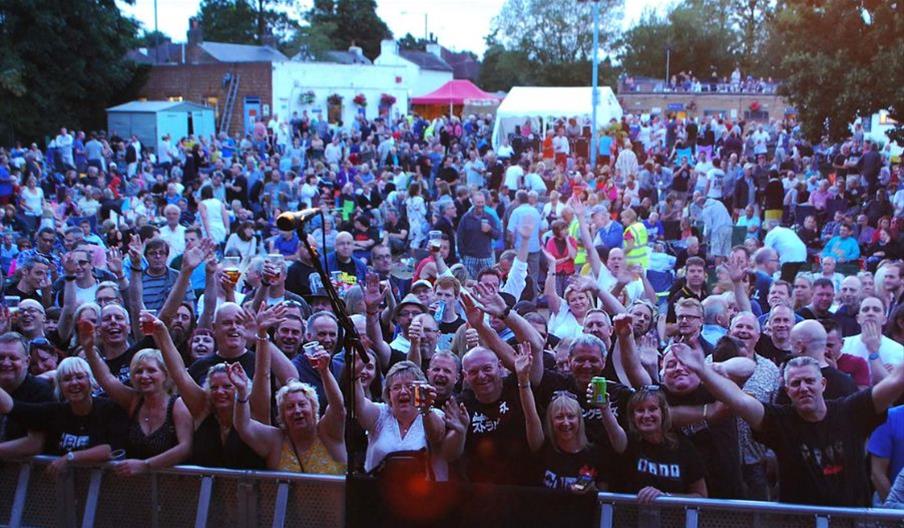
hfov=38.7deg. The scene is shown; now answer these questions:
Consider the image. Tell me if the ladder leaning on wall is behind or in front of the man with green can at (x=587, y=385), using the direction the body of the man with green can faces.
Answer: behind

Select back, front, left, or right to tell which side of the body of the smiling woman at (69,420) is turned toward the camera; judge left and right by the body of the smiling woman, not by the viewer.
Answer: front

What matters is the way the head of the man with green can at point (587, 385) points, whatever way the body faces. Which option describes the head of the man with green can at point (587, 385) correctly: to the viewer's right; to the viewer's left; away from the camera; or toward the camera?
toward the camera

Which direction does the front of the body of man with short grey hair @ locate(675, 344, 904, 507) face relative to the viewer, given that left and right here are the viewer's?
facing the viewer

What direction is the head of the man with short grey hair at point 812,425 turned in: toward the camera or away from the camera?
toward the camera

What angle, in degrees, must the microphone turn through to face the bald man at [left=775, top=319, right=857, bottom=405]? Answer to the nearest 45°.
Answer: approximately 180°

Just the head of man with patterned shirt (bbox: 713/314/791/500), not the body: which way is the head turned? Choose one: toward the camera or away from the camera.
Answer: toward the camera

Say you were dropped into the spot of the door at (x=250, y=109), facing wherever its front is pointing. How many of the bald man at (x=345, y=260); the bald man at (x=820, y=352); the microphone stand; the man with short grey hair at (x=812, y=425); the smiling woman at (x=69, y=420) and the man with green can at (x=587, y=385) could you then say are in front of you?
6

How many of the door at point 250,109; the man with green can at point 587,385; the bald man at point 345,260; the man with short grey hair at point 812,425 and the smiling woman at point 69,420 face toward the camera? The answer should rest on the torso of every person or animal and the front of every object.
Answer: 5

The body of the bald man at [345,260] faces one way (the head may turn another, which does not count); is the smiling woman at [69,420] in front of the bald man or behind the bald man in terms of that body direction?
in front

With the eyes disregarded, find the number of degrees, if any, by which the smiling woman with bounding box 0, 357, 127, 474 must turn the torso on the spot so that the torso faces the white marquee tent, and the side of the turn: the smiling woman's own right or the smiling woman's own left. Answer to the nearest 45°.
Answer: approximately 135° to the smiling woman's own left

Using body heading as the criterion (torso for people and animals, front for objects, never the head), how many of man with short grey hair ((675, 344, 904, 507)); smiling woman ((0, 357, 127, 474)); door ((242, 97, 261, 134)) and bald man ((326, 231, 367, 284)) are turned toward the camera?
4

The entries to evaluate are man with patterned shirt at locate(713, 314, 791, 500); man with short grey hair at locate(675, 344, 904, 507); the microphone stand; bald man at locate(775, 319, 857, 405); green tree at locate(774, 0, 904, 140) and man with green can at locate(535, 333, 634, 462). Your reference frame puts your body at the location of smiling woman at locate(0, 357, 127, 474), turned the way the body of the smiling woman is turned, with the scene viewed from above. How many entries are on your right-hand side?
0

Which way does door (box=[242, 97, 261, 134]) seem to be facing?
toward the camera

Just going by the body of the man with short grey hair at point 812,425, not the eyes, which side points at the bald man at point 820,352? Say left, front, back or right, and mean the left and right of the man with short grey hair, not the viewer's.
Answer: back
